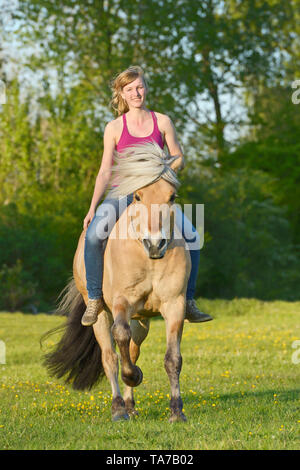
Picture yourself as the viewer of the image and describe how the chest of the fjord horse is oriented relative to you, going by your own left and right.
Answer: facing the viewer

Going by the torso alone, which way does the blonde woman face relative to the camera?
toward the camera
